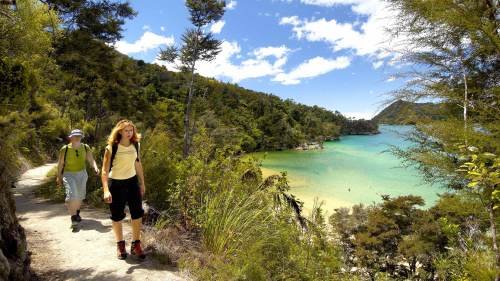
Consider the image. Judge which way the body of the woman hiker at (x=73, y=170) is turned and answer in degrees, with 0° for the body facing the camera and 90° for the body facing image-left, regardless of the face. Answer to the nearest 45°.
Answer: approximately 0°

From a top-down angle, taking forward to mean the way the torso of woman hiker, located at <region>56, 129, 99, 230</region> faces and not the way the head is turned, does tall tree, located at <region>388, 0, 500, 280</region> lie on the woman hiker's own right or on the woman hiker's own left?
on the woman hiker's own left

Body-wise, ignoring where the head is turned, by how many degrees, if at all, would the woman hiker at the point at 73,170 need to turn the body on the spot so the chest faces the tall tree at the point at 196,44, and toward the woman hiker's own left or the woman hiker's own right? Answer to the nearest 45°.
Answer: approximately 135° to the woman hiker's own left

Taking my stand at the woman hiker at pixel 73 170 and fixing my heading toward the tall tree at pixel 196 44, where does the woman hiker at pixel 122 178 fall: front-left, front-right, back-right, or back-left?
back-right
